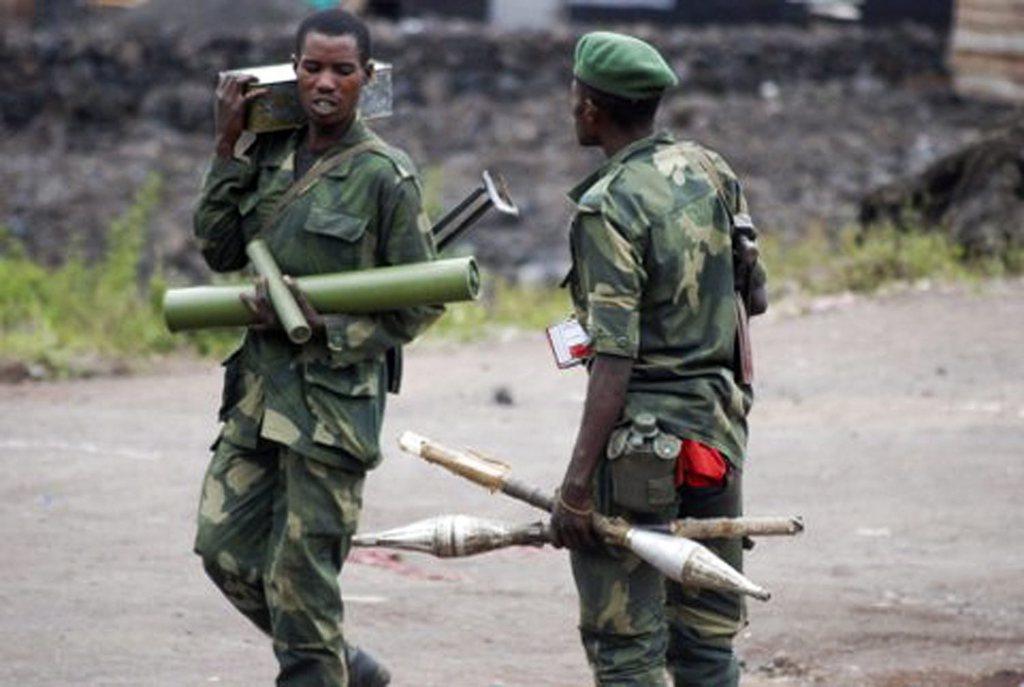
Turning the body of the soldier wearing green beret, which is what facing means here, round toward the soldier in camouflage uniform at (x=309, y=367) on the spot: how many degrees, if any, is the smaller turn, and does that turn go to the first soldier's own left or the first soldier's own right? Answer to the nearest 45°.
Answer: approximately 45° to the first soldier's own left

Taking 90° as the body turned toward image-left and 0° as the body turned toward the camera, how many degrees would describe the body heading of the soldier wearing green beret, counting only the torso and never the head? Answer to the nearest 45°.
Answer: approximately 135°
